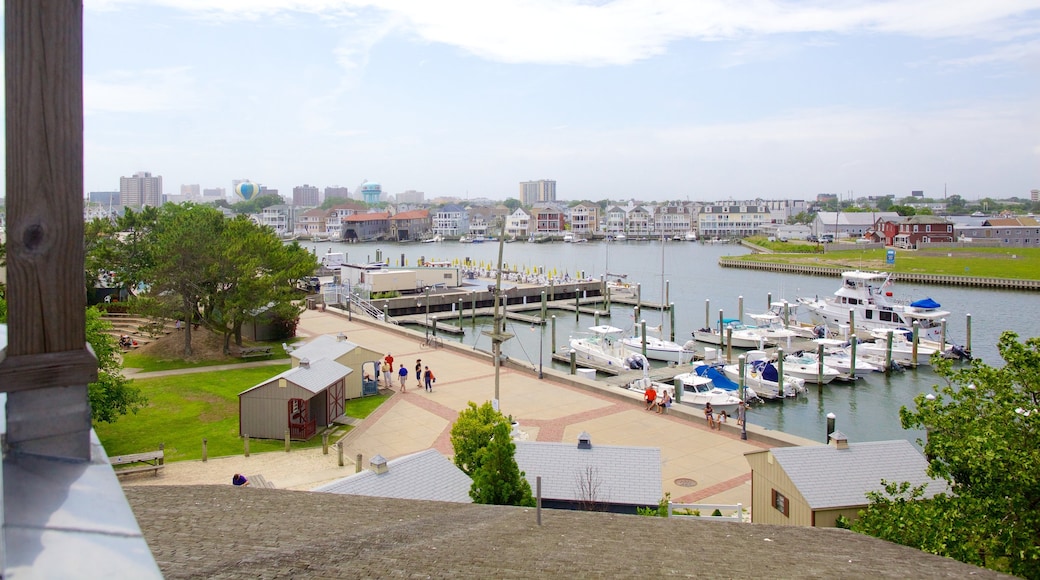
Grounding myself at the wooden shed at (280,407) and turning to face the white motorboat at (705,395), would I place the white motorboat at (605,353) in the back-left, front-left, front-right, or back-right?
front-left

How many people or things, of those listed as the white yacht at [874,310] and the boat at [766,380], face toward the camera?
0

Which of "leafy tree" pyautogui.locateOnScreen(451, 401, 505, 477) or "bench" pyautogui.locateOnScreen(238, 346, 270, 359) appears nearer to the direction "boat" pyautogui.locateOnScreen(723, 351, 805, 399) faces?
the bench

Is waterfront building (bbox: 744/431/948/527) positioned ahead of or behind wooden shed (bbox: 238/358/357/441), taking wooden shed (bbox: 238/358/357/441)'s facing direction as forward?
ahead

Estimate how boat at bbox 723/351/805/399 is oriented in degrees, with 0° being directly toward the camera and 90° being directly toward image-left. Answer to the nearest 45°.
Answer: approximately 135°

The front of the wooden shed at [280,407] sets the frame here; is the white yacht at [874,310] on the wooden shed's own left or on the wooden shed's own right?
on the wooden shed's own left

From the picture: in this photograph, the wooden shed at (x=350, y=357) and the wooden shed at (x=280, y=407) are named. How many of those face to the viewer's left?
0

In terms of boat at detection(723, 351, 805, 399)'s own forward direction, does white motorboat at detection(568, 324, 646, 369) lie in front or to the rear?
in front
